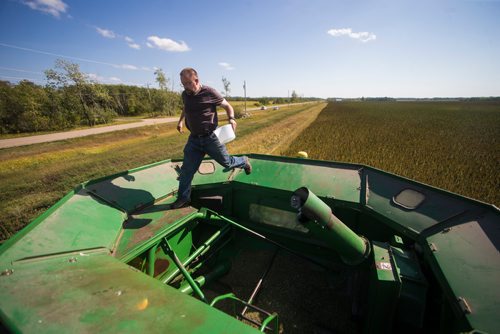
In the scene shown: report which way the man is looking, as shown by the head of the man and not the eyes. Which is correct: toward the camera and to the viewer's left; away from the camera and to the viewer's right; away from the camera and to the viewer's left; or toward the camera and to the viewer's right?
toward the camera and to the viewer's left

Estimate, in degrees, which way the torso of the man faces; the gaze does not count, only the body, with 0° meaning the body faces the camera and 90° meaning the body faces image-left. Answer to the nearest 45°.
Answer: approximately 45°
